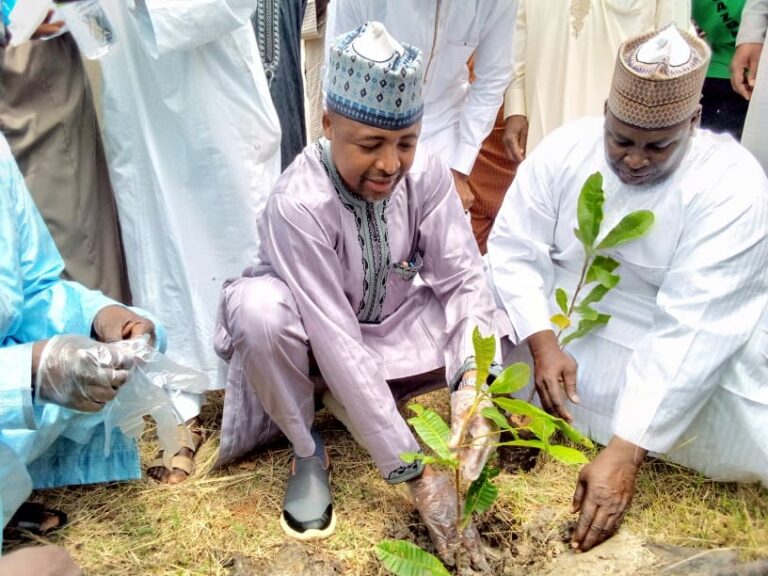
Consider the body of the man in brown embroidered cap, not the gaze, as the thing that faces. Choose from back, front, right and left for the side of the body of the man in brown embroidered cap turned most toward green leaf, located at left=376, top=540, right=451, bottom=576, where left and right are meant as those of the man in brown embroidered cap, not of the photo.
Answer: front

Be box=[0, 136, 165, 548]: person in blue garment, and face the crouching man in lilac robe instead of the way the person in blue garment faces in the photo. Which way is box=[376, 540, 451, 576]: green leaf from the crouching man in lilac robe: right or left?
right

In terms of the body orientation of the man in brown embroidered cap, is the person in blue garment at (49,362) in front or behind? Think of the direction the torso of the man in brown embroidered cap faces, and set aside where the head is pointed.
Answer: in front

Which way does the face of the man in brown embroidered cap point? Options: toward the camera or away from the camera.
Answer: toward the camera

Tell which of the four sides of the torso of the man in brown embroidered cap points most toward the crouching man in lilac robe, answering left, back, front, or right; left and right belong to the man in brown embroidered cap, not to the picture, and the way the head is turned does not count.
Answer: right
